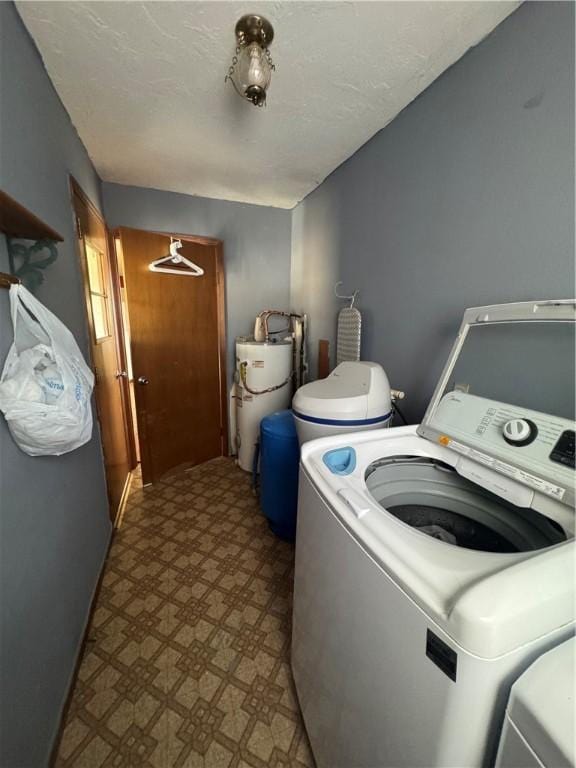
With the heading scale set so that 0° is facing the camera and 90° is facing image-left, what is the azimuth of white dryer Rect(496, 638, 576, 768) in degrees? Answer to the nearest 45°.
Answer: approximately 45°

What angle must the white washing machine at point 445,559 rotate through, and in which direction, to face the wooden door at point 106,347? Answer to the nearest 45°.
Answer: approximately 45° to its right
